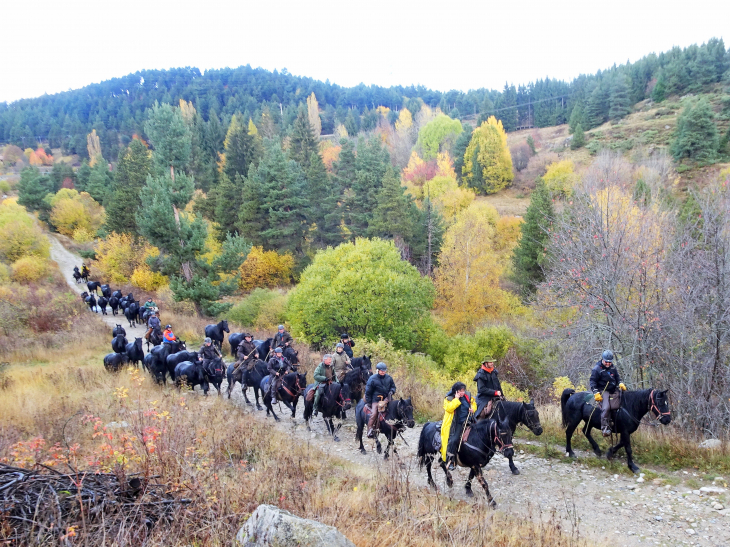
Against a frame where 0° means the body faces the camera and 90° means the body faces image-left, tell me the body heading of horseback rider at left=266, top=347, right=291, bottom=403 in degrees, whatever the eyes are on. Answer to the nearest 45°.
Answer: approximately 315°

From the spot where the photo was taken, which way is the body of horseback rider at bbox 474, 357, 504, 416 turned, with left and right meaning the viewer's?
facing the viewer and to the right of the viewer

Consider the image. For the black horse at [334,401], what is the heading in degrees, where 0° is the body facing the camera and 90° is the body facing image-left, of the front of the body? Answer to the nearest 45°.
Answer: approximately 315°

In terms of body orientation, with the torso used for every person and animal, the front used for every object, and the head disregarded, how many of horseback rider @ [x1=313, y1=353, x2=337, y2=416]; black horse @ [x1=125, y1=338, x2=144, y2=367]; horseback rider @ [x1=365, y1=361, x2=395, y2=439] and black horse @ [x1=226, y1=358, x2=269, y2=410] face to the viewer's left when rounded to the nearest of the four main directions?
0

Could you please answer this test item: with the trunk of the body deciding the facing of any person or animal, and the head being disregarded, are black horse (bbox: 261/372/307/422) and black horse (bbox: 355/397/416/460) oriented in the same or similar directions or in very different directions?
same or similar directions

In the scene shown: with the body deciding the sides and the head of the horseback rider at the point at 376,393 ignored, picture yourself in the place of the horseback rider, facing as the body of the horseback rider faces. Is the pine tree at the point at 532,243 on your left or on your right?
on your left

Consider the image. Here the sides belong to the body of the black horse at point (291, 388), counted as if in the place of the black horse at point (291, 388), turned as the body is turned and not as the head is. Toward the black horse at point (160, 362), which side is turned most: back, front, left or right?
back

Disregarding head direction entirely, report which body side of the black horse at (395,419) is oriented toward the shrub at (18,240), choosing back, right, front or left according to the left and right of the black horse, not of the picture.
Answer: back

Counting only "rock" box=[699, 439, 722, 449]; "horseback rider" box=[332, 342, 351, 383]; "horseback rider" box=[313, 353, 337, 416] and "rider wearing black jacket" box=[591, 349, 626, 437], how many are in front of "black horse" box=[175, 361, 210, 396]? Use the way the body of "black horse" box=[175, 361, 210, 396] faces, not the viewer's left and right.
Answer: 4

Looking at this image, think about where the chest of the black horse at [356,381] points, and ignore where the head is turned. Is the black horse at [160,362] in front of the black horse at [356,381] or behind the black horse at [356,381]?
behind

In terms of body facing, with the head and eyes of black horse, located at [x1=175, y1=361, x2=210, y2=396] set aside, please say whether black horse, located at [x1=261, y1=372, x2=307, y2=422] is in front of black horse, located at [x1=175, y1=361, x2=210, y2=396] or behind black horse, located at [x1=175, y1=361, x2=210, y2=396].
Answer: in front

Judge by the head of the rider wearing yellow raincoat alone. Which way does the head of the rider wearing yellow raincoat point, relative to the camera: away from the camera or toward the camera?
toward the camera

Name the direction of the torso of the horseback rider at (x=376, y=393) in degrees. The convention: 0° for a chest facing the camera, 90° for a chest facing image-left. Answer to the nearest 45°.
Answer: approximately 315°

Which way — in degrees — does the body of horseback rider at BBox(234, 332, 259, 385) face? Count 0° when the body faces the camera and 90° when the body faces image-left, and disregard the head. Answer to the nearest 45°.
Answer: approximately 315°
